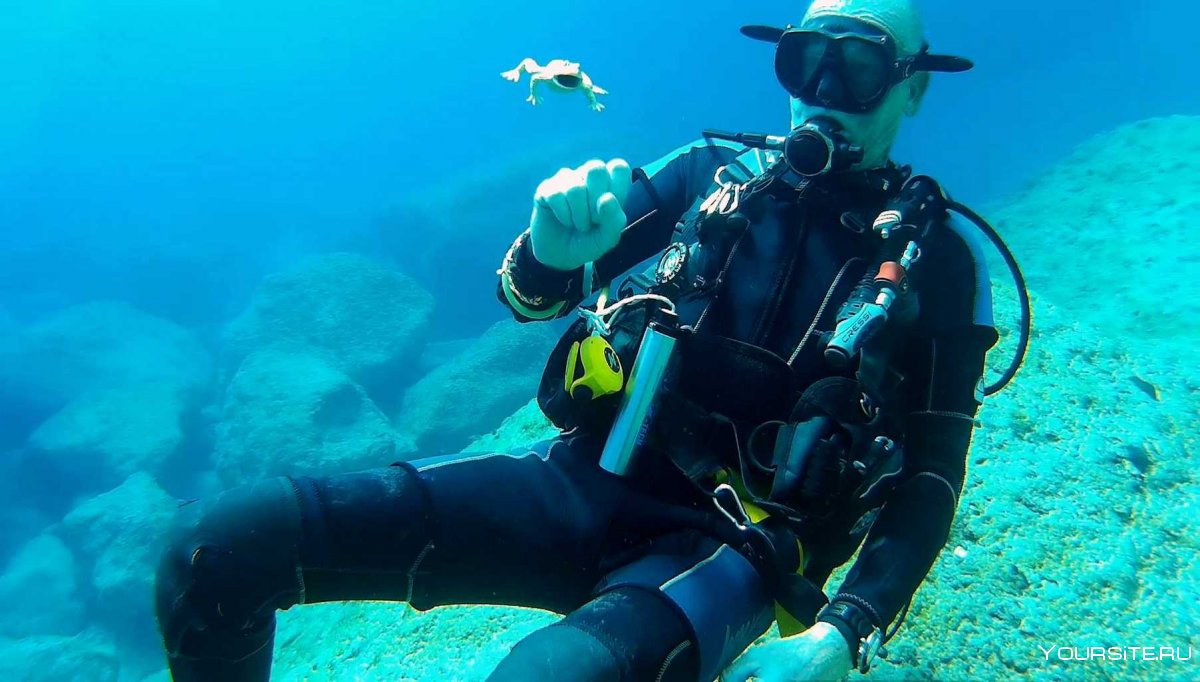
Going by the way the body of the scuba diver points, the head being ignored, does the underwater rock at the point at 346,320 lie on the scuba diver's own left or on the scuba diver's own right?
on the scuba diver's own right

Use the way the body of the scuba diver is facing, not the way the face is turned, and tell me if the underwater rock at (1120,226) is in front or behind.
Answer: behind

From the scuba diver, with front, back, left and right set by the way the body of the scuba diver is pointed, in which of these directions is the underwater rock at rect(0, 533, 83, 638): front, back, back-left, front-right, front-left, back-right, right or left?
right

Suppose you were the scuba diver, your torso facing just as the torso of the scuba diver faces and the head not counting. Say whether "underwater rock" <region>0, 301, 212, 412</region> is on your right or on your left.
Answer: on your right

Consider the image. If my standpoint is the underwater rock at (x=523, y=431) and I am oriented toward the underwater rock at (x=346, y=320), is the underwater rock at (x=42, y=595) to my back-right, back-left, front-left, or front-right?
front-left

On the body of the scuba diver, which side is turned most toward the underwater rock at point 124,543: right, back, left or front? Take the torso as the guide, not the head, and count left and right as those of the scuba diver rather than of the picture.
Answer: right

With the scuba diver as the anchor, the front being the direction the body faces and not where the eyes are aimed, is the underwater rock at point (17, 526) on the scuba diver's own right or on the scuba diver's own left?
on the scuba diver's own right

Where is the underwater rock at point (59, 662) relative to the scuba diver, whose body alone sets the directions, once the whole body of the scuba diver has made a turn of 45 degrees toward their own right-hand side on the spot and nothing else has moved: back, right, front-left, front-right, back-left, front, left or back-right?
front-right

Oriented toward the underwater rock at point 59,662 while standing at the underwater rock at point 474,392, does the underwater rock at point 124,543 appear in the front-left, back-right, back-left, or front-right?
front-right

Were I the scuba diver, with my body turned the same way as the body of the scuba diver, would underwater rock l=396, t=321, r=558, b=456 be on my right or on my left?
on my right

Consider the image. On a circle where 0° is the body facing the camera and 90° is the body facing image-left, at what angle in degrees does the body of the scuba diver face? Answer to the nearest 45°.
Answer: approximately 45°
